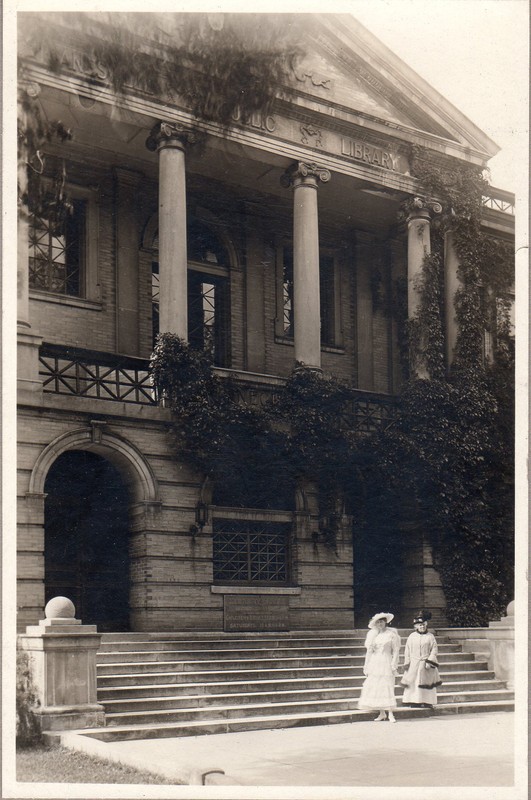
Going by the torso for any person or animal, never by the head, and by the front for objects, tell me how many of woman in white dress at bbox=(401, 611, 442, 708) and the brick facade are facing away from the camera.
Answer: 0

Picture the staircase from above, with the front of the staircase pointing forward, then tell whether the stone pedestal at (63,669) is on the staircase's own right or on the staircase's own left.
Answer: on the staircase's own right

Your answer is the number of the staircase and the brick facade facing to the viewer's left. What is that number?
0

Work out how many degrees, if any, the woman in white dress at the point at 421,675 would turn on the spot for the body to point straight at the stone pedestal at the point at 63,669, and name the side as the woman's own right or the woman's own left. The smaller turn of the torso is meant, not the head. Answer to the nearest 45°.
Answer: approximately 45° to the woman's own right

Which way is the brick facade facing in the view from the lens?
facing the viewer and to the right of the viewer

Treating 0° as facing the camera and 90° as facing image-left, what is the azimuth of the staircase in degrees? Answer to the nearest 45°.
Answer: approximately 315°

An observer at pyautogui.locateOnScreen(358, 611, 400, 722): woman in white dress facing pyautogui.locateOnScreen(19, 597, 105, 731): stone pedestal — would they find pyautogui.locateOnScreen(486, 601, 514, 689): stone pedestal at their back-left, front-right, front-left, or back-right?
back-right
